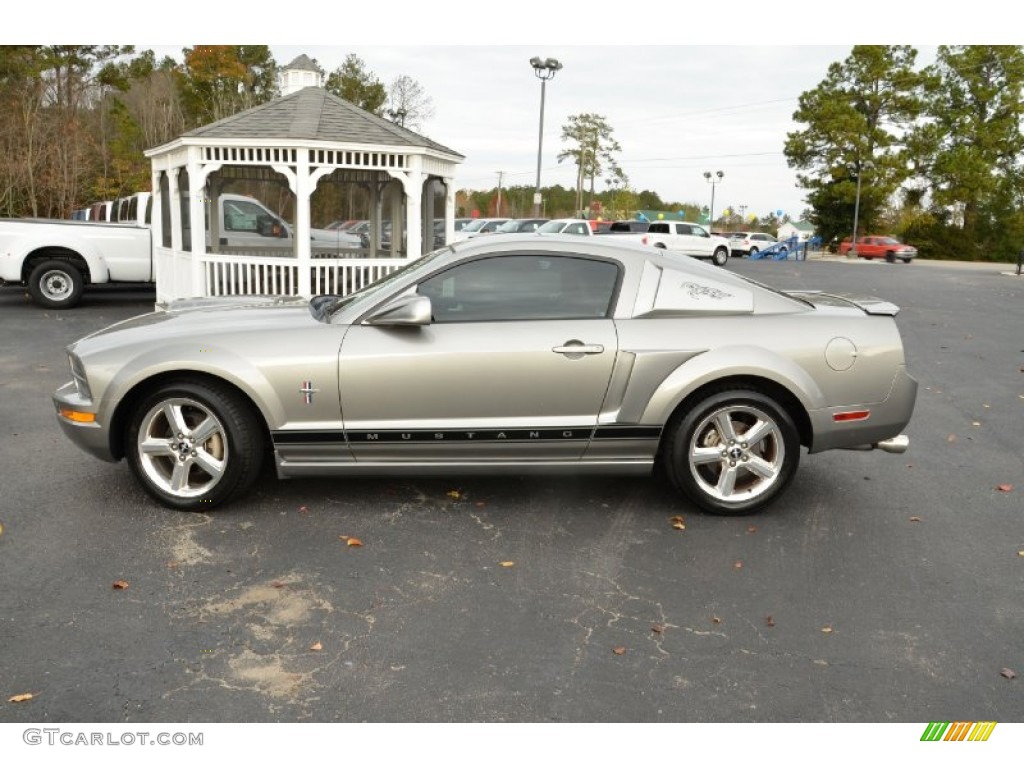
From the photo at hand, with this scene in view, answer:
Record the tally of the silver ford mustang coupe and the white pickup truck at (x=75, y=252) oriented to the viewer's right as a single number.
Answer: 1

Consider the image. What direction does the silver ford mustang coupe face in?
to the viewer's left

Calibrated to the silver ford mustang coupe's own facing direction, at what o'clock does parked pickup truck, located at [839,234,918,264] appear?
The parked pickup truck is roughly at 4 o'clock from the silver ford mustang coupe.

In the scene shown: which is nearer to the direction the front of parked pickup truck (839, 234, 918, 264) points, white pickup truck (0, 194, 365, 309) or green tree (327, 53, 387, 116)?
the white pickup truck

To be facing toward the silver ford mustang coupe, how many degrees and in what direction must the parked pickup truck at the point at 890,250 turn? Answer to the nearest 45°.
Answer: approximately 45° to its right

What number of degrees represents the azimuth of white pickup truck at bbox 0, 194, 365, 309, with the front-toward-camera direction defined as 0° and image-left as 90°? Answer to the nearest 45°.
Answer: approximately 270°

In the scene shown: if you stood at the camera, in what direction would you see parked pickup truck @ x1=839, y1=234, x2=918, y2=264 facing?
facing the viewer and to the right of the viewer

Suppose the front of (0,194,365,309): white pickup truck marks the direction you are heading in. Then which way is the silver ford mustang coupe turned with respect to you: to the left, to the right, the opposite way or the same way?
the opposite way

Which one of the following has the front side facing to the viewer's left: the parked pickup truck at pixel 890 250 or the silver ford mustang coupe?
the silver ford mustang coupe

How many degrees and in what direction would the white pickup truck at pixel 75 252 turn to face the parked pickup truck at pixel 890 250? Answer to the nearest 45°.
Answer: approximately 45° to its left

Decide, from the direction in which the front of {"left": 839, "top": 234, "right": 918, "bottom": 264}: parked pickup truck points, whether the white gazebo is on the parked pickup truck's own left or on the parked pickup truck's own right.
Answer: on the parked pickup truck's own right

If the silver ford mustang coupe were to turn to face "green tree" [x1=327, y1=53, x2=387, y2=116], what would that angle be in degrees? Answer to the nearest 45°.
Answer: approximately 90° to its right
